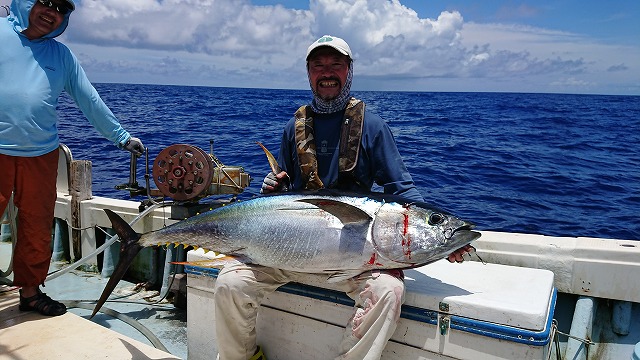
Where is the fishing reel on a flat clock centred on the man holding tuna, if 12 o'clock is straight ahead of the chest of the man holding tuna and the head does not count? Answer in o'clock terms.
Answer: The fishing reel is roughly at 4 o'clock from the man holding tuna.

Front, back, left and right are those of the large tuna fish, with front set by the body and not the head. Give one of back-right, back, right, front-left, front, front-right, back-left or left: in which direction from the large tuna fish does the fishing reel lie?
back-left

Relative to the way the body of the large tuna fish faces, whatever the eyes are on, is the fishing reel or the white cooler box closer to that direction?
the white cooler box

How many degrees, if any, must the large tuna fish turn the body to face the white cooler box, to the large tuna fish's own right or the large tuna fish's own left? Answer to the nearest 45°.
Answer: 0° — it already faces it

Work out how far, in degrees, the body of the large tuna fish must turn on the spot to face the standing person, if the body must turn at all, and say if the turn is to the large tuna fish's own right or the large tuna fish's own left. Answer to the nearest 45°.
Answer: approximately 135° to the large tuna fish's own left

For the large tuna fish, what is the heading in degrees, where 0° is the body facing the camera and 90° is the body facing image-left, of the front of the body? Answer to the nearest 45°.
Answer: approximately 270°

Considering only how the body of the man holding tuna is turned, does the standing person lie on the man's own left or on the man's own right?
on the man's own right

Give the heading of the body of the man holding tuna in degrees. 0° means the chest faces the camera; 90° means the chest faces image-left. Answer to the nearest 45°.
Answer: approximately 0°
